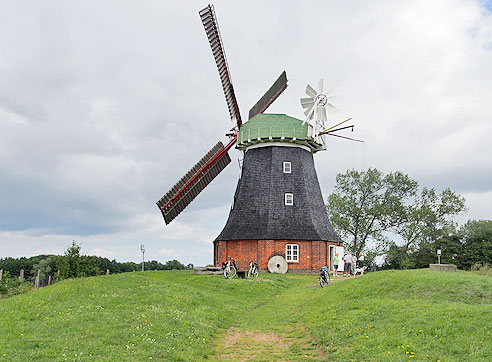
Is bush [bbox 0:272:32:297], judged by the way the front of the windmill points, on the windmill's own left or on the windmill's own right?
on the windmill's own left

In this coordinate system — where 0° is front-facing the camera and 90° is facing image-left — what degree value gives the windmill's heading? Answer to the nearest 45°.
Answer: approximately 135°

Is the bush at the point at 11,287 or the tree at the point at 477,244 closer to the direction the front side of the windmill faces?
the bush

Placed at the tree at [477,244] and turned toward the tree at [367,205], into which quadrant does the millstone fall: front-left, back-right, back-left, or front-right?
front-left

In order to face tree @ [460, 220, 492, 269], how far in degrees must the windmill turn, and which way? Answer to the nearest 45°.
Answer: approximately 135° to its right

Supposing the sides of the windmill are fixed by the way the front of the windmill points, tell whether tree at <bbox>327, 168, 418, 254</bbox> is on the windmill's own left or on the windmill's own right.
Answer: on the windmill's own right
